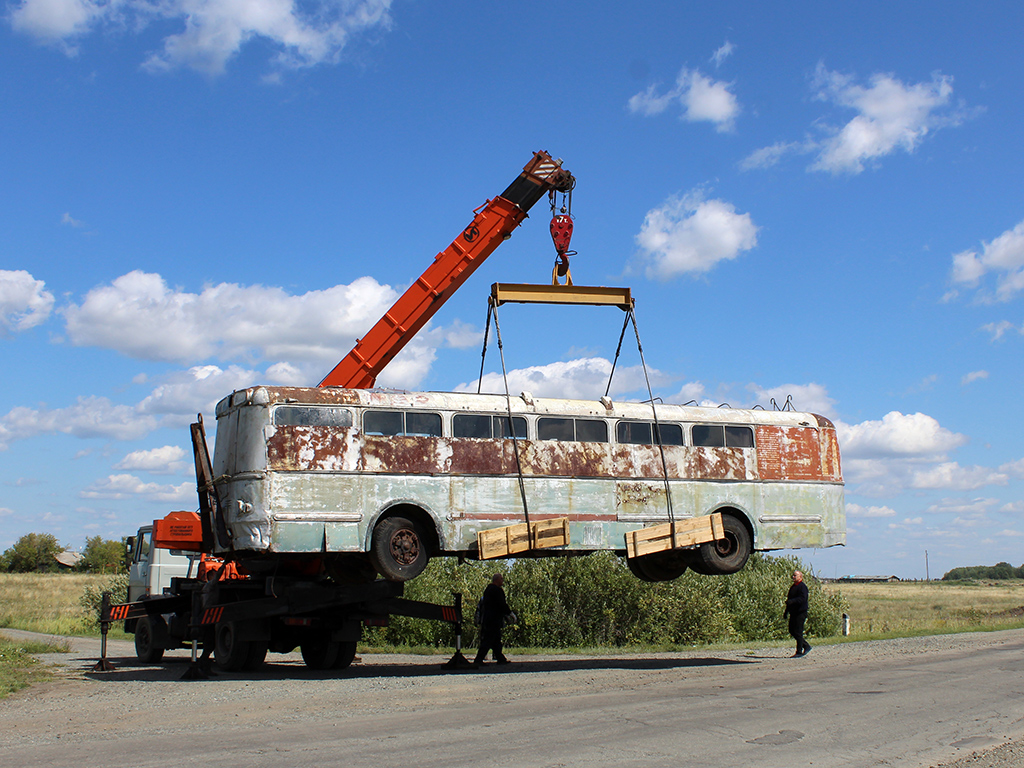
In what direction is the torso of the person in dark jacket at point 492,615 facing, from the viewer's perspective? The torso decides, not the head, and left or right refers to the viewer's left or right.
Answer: facing to the right of the viewer

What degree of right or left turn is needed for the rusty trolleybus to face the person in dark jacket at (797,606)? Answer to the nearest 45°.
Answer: approximately 180°

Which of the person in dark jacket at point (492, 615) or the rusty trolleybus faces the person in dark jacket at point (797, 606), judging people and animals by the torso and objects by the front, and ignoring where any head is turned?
the person in dark jacket at point (492, 615)

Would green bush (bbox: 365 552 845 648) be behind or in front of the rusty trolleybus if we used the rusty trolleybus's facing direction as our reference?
behind

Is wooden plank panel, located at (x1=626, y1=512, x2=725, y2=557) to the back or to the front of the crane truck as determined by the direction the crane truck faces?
to the back

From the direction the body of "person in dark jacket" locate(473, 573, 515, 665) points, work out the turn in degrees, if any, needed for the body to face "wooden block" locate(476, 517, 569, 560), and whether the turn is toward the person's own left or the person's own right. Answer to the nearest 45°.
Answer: approximately 90° to the person's own right

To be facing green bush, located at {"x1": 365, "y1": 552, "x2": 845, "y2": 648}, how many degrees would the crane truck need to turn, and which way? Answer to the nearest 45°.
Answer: approximately 90° to its right
